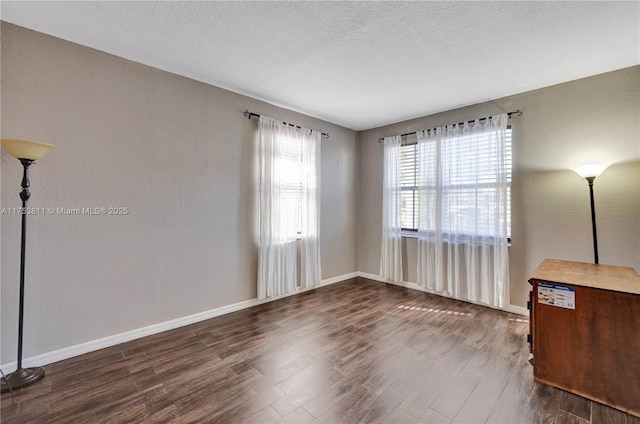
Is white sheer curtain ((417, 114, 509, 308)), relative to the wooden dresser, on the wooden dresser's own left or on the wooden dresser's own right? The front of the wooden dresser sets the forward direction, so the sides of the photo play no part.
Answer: on the wooden dresser's own right

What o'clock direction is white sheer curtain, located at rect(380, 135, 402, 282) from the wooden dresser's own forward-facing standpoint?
The white sheer curtain is roughly at 1 o'clock from the wooden dresser.

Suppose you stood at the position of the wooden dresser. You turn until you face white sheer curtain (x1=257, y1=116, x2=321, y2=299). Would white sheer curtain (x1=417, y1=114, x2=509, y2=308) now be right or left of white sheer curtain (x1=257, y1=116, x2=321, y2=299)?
right

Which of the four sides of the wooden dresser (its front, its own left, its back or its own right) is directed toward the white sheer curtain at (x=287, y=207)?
front

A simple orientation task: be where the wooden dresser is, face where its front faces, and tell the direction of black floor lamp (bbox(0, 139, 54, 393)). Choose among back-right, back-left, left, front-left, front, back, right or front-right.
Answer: front-left

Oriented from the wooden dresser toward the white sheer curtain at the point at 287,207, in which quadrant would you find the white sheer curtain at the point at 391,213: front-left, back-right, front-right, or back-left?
front-right

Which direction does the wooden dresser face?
to the viewer's left

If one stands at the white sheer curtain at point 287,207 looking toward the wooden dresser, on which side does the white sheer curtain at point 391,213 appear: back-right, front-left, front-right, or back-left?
front-left
